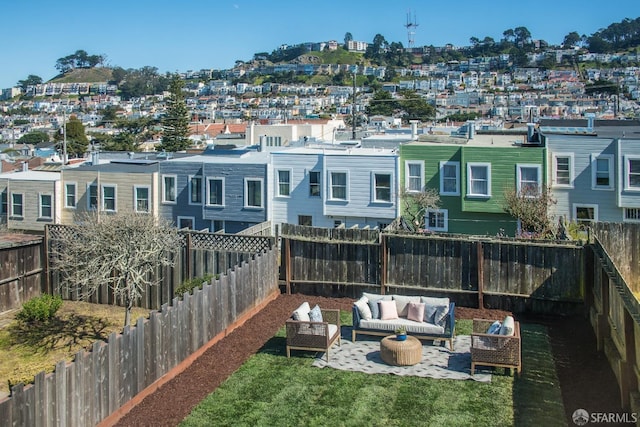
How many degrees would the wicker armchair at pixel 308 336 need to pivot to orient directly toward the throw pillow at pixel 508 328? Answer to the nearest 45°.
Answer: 0° — it already faces it

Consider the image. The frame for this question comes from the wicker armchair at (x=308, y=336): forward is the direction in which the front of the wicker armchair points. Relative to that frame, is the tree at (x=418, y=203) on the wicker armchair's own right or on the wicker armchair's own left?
on the wicker armchair's own left

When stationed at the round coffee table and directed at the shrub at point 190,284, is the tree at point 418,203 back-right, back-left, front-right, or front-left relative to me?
front-right

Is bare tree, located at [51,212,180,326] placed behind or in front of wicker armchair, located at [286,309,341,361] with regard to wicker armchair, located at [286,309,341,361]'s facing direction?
behind

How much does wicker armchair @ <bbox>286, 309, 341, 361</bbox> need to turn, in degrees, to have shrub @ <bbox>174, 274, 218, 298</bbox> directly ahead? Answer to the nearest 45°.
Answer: approximately 135° to its left

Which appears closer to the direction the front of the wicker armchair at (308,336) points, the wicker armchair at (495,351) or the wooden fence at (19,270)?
the wicker armchair

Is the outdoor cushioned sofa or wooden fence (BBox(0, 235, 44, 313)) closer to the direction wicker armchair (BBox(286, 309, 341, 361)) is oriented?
the outdoor cushioned sofa

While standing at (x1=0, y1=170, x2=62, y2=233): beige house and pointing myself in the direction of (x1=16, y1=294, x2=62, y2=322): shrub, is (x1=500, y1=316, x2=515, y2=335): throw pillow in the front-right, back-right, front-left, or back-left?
front-left

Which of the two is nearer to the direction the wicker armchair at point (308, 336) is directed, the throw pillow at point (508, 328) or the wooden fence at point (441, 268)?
the throw pillow

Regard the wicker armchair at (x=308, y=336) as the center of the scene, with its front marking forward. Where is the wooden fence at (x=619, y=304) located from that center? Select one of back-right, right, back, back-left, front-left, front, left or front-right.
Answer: front

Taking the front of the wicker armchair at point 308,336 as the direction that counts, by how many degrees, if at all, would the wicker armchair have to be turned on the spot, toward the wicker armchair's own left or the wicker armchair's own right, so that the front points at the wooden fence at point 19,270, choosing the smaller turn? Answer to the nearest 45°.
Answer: approximately 135° to the wicker armchair's own left

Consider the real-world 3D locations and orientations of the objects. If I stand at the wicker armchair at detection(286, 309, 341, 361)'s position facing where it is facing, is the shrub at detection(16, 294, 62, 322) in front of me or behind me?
behind

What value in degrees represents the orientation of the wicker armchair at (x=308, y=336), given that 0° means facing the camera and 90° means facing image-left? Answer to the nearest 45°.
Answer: approximately 270°

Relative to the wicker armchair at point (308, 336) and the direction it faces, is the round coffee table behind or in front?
in front

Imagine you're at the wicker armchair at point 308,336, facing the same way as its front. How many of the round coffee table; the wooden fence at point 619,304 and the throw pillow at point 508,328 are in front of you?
3
